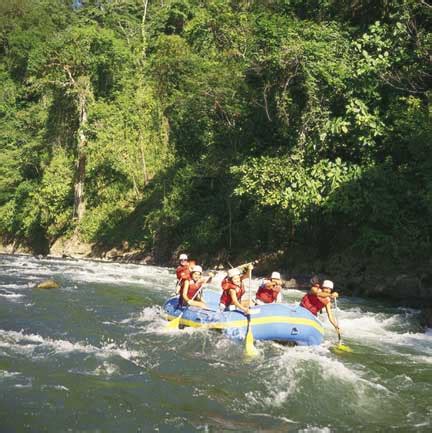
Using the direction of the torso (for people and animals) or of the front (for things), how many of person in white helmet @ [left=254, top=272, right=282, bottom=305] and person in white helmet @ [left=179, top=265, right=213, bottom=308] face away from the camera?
0

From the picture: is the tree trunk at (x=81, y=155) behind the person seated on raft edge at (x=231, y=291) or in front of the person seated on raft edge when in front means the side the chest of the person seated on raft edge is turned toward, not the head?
behind
